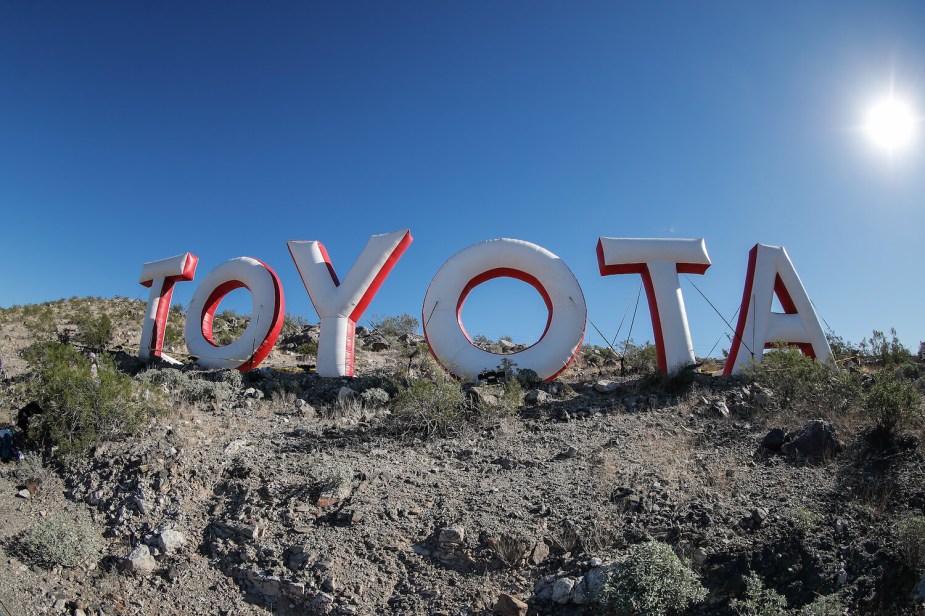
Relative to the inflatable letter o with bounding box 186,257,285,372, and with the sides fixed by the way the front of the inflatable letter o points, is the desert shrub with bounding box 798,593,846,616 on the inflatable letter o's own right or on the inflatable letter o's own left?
on the inflatable letter o's own left

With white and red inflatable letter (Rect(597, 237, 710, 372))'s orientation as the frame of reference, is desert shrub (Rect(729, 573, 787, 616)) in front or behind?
in front

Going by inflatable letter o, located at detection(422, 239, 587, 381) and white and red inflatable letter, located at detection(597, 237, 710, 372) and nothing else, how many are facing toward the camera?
2

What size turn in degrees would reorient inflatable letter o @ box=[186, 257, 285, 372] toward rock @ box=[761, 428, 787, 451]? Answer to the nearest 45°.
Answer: approximately 90° to its left

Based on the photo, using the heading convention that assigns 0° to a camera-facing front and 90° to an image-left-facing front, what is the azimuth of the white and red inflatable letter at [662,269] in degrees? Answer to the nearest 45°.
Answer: approximately 0°

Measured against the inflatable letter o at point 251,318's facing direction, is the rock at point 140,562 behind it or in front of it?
in front

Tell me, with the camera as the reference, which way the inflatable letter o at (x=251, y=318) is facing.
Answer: facing the viewer and to the left of the viewer

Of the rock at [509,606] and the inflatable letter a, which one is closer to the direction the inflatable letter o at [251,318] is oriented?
the rock

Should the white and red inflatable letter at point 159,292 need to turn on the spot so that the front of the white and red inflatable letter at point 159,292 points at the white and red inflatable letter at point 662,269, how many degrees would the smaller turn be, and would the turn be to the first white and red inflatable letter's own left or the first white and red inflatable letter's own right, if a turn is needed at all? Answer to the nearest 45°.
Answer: approximately 90° to the first white and red inflatable letter's own left

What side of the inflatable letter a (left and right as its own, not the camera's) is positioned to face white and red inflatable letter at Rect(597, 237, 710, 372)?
right

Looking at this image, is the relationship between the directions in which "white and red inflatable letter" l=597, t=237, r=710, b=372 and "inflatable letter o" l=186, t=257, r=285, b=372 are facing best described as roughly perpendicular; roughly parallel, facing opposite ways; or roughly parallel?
roughly parallel

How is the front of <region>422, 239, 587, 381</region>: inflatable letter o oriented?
toward the camera

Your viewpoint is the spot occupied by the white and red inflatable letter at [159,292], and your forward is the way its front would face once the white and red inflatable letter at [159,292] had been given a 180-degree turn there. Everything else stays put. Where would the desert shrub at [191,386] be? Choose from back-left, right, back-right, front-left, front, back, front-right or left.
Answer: back-right

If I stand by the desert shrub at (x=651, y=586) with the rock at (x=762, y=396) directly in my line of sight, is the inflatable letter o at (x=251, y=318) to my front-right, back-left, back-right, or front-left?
front-left
